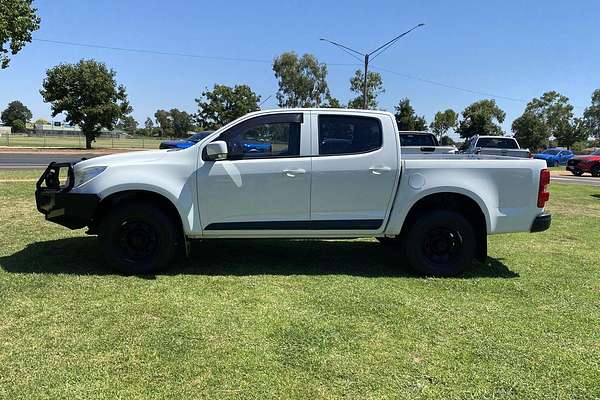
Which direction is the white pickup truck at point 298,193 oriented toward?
to the viewer's left

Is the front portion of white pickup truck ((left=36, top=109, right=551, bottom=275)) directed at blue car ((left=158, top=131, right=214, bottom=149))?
no

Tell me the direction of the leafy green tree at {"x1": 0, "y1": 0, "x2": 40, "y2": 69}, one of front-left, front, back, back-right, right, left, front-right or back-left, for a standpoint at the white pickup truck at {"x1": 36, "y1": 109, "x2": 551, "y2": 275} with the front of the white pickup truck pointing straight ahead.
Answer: front-right

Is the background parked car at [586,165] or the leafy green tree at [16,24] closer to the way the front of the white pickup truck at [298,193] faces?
the leafy green tree

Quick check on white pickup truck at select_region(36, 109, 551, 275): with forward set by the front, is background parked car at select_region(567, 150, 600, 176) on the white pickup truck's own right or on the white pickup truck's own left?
on the white pickup truck's own right

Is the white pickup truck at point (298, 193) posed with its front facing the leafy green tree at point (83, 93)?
no

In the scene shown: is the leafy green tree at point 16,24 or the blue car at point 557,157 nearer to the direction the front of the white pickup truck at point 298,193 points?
the leafy green tree

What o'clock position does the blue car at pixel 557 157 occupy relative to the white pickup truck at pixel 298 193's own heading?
The blue car is roughly at 4 o'clock from the white pickup truck.

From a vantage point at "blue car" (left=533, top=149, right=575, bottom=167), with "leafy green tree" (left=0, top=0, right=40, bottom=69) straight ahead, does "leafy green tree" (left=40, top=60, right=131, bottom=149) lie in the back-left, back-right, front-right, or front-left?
front-right

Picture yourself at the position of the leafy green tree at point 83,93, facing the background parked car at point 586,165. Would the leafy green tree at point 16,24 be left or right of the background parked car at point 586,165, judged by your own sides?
right

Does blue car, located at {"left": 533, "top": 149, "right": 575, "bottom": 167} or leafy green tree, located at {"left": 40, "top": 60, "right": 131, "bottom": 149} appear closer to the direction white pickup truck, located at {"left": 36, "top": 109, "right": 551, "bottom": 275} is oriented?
the leafy green tree
